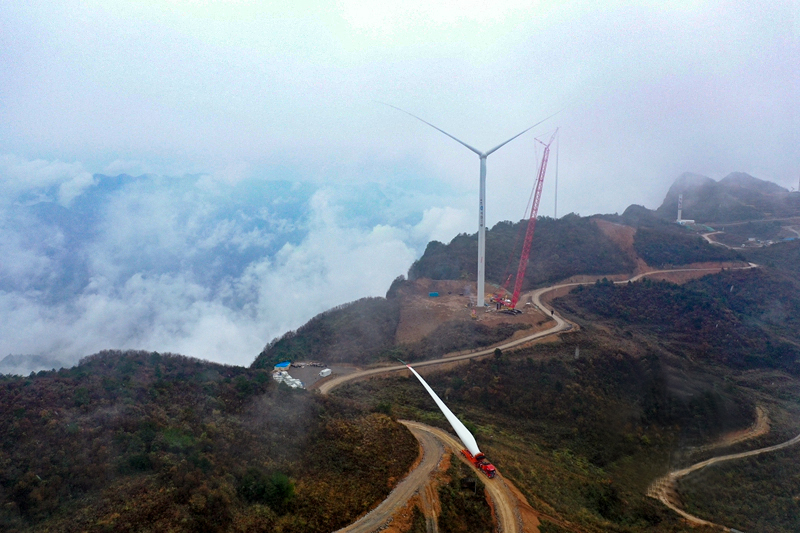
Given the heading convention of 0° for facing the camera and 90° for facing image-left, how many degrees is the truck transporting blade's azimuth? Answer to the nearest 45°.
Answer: approximately 315°
